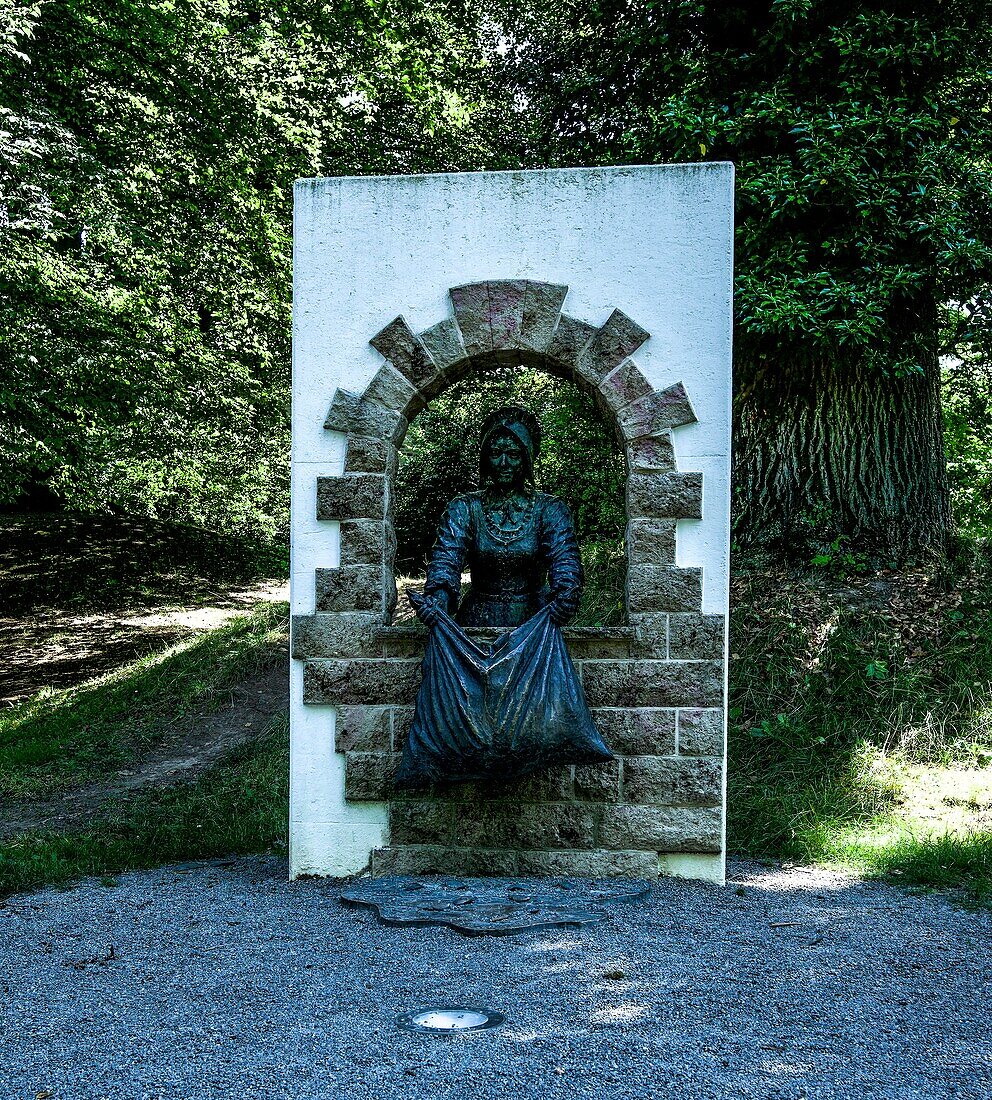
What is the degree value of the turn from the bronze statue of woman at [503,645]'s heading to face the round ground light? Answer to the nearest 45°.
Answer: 0° — it already faces it

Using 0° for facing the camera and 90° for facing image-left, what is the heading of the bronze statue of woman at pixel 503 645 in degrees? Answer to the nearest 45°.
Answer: approximately 0°

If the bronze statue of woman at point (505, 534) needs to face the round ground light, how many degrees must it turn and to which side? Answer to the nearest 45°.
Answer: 0° — it already faces it
